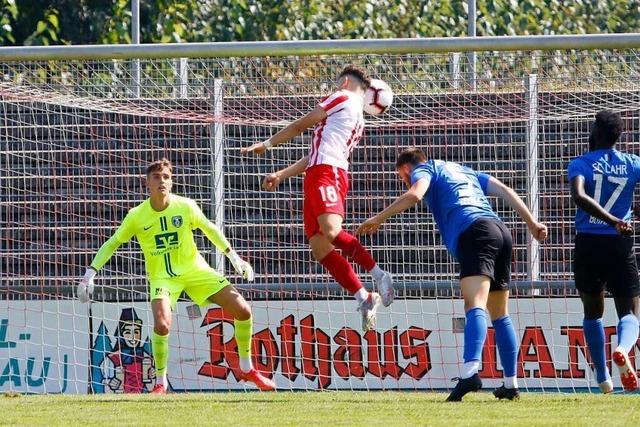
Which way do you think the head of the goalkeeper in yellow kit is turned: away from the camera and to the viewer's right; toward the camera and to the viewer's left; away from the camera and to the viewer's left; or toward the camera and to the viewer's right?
toward the camera and to the viewer's right

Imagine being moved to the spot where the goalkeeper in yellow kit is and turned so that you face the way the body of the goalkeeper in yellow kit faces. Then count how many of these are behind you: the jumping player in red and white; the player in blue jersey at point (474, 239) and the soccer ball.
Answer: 0

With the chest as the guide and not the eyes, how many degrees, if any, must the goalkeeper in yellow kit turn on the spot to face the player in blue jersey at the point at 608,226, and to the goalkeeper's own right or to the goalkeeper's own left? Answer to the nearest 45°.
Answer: approximately 45° to the goalkeeper's own left

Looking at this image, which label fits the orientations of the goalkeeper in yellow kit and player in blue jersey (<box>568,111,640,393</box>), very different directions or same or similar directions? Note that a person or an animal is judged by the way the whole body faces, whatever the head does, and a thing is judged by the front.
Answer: very different directions

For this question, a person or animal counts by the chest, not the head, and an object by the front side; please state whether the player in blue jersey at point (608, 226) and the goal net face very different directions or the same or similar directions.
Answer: very different directions

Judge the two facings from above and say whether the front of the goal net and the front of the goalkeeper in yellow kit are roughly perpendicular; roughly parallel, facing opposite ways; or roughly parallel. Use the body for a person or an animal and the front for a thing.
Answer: roughly parallel

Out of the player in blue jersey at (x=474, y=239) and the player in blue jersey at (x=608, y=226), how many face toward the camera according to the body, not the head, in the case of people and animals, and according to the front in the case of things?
0

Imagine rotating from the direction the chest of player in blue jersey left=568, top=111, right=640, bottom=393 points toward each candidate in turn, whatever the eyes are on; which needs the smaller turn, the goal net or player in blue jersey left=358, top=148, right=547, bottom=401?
the goal net

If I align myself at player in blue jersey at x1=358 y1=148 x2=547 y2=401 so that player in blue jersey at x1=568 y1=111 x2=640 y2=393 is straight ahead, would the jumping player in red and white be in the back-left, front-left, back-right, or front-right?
back-left

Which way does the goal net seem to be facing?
toward the camera

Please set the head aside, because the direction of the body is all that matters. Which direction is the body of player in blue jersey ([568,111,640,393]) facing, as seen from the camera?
away from the camera

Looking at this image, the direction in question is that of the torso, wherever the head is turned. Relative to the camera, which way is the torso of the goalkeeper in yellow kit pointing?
toward the camera

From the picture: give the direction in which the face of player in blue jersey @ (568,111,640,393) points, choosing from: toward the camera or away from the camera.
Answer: away from the camera
